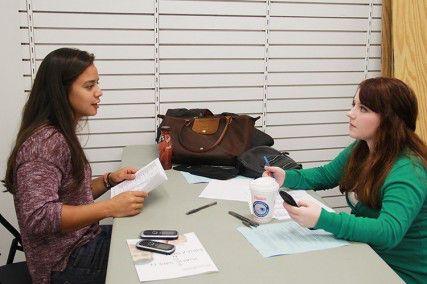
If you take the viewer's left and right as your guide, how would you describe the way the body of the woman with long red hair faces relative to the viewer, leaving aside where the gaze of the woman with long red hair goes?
facing to the left of the viewer

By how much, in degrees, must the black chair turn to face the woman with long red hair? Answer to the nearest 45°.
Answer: approximately 45° to its right

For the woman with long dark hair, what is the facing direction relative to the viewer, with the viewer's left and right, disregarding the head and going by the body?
facing to the right of the viewer

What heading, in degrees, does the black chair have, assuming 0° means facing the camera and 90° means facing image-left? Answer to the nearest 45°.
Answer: approximately 270°

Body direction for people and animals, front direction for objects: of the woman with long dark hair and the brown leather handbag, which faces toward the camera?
the brown leather handbag

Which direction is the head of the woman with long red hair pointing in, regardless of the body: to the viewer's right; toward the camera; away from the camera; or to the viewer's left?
to the viewer's left

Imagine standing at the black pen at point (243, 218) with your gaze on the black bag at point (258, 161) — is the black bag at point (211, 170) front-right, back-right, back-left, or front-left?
front-left

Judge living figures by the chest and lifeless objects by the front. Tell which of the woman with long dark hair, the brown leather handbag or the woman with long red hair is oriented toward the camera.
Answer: the brown leather handbag

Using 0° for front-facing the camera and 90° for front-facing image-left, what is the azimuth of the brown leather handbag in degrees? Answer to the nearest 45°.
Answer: approximately 0°

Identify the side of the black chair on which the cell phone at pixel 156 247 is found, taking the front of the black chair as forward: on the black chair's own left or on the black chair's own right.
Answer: on the black chair's own right

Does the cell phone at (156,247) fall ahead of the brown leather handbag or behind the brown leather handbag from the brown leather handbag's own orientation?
ahead

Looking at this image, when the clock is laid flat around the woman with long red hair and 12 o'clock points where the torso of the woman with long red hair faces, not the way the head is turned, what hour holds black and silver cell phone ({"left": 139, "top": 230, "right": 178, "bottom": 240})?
The black and silver cell phone is roughly at 11 o'clock from the woman with long red hair.

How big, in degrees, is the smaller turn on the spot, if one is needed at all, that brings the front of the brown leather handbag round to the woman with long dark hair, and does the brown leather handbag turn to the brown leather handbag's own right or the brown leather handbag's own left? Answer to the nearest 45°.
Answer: approximately 45° to the brown leather handbag's own right

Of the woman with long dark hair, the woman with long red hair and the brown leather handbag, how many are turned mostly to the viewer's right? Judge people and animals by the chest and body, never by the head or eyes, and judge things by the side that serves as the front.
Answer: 1

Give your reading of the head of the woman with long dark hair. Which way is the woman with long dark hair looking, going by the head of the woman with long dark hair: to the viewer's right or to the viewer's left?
to the viewer's right

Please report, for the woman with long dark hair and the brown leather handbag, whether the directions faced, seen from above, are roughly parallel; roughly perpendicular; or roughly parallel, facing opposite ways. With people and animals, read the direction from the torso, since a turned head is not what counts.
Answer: roughly perpendicular
